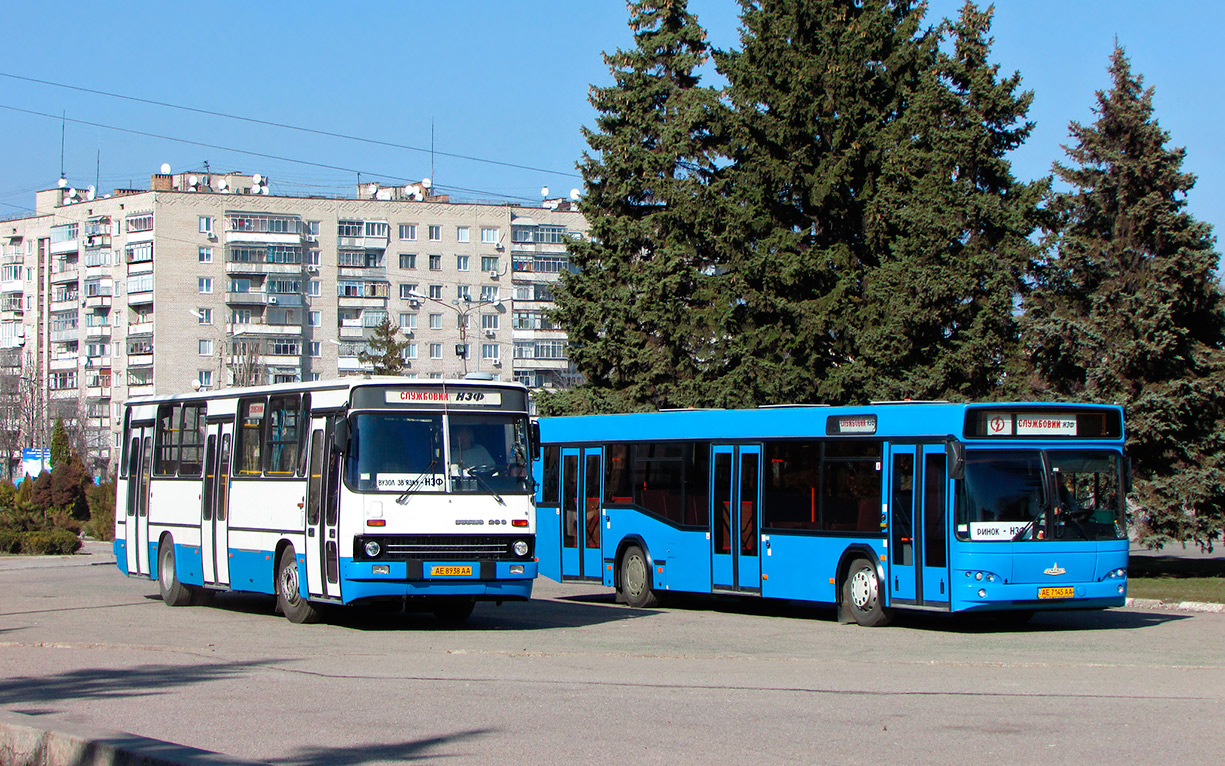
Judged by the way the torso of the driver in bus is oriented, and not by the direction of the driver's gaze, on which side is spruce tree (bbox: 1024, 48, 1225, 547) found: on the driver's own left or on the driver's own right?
on the driver's own left

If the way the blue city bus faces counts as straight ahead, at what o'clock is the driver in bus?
The driver in bus is roughly at 4 o'clock from the blue city bus.

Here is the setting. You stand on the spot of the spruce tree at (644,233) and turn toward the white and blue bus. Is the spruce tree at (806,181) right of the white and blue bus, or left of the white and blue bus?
left

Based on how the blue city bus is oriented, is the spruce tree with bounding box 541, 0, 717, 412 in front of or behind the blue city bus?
behind

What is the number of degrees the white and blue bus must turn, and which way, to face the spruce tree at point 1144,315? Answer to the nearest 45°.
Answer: approximately 90° to its left

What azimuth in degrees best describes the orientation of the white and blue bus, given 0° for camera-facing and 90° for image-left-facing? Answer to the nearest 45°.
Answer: approximately 315°

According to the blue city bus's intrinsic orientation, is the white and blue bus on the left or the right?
on its right
